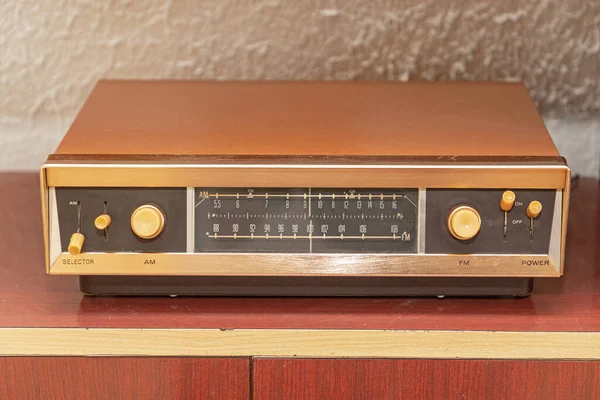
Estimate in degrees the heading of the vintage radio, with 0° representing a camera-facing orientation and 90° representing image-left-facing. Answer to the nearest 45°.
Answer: approximately 0°

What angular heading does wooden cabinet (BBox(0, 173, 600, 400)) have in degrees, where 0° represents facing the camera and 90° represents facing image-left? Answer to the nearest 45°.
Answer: approximately 0°
